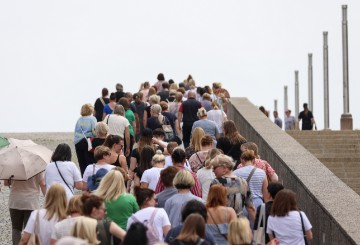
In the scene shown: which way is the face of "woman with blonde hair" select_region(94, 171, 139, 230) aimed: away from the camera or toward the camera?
away from the camera

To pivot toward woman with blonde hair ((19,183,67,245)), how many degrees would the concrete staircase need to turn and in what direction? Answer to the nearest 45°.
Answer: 0° — it already faces them

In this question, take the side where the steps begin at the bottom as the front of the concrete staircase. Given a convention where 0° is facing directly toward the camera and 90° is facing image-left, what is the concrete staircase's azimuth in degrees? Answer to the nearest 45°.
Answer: approximately 0°

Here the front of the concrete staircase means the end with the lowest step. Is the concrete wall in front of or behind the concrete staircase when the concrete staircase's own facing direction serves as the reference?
in front

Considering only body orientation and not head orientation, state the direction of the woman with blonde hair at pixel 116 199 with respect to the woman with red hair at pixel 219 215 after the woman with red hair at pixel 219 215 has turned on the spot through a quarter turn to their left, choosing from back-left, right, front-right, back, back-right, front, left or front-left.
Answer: front

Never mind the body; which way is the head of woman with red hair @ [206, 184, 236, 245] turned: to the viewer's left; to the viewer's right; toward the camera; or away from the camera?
away from the camera

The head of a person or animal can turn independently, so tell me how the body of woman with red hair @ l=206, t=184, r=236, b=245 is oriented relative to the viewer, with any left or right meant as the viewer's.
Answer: facing away from the viewer

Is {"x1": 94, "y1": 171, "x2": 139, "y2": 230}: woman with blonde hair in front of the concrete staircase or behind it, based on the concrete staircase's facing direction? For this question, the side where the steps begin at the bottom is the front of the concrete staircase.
in front

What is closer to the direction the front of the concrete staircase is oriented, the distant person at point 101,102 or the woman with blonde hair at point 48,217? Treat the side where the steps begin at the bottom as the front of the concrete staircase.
the woman with blonde hair

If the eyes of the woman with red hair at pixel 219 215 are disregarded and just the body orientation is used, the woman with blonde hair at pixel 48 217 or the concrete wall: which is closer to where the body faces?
the concrete wall

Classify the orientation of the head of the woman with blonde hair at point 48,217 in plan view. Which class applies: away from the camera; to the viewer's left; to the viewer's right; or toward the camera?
away from the camera
